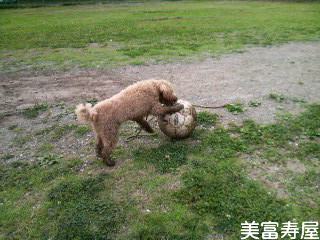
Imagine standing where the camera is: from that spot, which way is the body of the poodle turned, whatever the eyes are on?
to the viewer's right

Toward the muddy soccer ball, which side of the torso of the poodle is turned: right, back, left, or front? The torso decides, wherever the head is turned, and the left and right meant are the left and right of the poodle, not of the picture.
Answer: front
